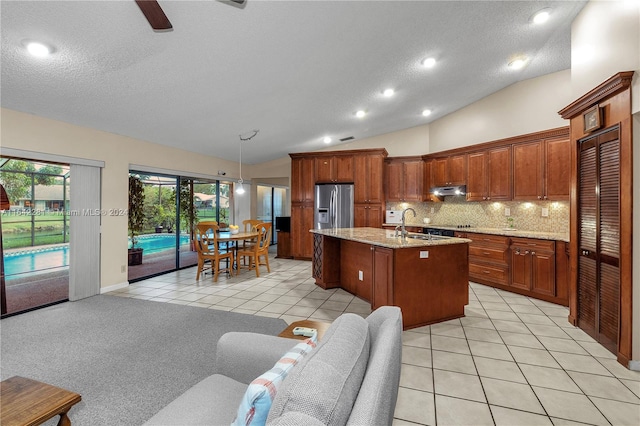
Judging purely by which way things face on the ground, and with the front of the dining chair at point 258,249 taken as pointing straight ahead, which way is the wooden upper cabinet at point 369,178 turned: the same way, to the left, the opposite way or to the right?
to the left

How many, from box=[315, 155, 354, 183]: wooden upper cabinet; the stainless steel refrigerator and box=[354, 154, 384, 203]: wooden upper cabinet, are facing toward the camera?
3

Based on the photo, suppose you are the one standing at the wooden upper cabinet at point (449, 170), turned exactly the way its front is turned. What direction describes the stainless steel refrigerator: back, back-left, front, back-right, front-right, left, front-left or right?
front-right

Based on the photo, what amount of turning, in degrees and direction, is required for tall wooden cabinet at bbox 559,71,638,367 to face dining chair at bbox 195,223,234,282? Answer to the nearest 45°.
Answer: approximately 45° to its right

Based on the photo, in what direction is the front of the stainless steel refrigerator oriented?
toward the camera

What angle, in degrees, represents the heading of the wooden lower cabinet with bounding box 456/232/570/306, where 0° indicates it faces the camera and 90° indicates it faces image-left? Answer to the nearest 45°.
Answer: approximately 45°

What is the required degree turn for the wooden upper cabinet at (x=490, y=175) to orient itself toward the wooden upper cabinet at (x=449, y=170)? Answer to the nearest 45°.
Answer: approximately 90° to its right

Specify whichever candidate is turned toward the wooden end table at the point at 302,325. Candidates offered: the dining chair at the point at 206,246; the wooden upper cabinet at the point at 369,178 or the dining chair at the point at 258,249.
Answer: the wooden upper cabinet

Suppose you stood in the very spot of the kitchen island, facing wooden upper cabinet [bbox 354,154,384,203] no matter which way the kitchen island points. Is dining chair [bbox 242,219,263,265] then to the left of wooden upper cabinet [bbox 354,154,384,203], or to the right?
left

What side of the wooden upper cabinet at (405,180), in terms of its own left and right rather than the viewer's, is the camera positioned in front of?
front

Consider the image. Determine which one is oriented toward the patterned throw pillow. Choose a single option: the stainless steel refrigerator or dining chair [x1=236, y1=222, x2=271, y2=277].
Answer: the stainless steel refrigerator

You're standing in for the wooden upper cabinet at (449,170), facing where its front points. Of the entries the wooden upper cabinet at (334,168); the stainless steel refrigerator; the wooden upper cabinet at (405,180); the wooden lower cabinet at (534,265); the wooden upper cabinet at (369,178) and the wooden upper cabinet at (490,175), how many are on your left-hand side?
2

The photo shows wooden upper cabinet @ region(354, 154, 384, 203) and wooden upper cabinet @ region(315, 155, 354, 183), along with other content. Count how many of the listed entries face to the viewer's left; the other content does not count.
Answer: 0

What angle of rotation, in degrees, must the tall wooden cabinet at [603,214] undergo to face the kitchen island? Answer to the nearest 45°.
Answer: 0° — it already faces it

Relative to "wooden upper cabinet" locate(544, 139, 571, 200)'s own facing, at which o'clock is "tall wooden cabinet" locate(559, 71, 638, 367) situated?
The tall wooden cabinet is roughly at 10 o'clock from the wooden upper cabinet.

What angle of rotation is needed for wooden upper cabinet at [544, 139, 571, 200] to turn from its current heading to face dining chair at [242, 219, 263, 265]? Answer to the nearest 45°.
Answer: approximately 45° to its right
